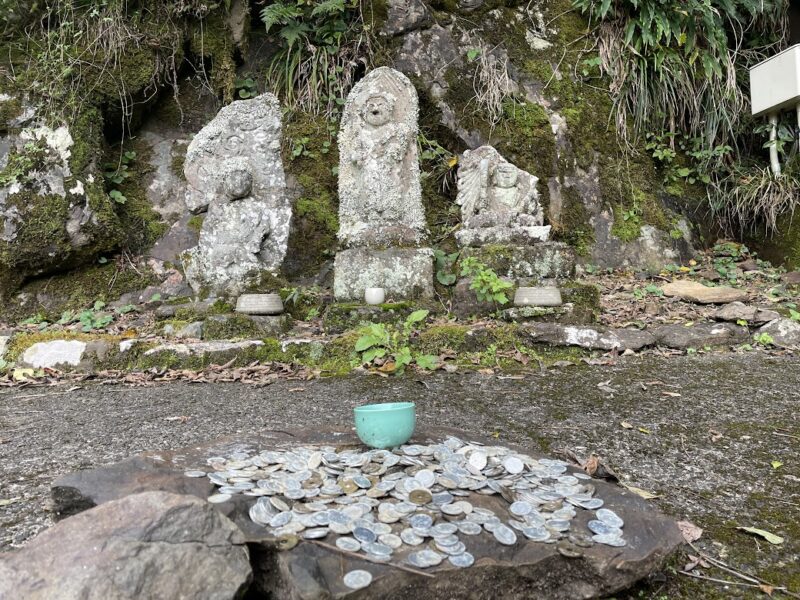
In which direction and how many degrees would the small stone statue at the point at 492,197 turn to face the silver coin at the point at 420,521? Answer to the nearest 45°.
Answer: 0° — it already faces it

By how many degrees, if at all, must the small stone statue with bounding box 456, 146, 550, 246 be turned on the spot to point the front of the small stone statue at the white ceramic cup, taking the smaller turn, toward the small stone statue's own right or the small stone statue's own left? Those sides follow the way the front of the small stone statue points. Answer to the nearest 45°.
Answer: approximately 45° to the small stone statue's own right

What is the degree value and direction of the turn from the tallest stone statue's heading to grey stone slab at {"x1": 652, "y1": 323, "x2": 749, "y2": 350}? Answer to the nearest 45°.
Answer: approximately 45° to its left

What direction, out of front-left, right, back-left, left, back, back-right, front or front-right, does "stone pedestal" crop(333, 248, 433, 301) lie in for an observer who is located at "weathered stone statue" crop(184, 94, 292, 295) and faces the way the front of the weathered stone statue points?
front-left

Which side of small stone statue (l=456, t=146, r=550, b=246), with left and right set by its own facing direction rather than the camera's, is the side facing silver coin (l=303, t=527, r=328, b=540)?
front

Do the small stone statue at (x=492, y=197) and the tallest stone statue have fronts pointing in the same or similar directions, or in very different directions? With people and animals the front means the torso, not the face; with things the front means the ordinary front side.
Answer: same or similar directions

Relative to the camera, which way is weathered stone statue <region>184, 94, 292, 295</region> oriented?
toward the camera

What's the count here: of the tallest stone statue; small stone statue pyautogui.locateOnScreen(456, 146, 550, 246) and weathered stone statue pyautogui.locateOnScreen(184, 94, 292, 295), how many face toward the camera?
3

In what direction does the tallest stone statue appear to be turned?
toward the camera

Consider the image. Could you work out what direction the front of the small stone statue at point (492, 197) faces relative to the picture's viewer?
facing the viewer

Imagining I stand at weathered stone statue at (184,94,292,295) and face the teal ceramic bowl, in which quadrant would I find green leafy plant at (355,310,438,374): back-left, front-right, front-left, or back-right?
front-left

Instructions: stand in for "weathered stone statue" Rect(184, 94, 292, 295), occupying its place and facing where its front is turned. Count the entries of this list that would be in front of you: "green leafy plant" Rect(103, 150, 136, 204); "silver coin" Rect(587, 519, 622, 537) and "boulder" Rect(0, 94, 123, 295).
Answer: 1

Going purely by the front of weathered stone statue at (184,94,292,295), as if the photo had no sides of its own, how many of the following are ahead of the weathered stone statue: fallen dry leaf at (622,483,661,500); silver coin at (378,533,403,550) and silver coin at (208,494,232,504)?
3

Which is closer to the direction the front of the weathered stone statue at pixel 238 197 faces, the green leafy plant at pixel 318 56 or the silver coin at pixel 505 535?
the silver coin

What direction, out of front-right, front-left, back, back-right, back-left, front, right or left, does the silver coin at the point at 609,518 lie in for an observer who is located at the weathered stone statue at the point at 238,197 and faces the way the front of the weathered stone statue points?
front

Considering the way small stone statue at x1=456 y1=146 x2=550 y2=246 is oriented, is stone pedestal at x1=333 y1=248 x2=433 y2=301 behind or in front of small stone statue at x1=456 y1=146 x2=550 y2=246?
in front

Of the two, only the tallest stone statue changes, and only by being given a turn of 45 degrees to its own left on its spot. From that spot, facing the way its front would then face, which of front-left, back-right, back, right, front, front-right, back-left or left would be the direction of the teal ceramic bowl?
front-right
